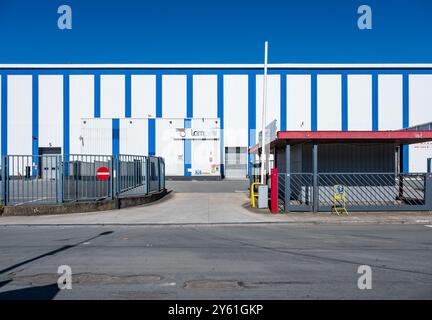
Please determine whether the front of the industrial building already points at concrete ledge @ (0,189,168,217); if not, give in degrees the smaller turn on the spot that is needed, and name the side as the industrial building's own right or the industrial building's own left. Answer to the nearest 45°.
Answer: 0° — it already faces it

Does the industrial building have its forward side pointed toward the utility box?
yes

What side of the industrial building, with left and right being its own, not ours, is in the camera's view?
front

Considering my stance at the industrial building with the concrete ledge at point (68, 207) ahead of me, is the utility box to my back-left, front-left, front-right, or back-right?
front-left

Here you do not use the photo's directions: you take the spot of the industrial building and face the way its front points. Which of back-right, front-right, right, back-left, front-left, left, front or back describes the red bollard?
front

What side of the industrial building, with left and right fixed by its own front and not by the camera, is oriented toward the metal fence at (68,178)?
front

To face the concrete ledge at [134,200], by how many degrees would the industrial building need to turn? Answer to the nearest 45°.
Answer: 0° — it already faces it
